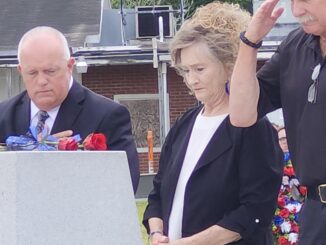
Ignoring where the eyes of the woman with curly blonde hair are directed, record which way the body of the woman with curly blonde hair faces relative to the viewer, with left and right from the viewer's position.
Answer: facing the viewer and to the left of the viewer

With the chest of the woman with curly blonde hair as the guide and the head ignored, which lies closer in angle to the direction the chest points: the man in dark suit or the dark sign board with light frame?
the man in dark suit

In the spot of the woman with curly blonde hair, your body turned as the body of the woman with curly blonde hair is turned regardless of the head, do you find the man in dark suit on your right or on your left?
on your right

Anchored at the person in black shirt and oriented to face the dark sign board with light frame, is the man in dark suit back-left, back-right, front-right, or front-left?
front-left

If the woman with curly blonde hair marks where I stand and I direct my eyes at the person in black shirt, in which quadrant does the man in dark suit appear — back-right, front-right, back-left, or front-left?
back-right

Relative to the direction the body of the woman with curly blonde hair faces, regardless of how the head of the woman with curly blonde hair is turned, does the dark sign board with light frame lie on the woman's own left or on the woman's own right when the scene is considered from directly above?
on the woman's own right
